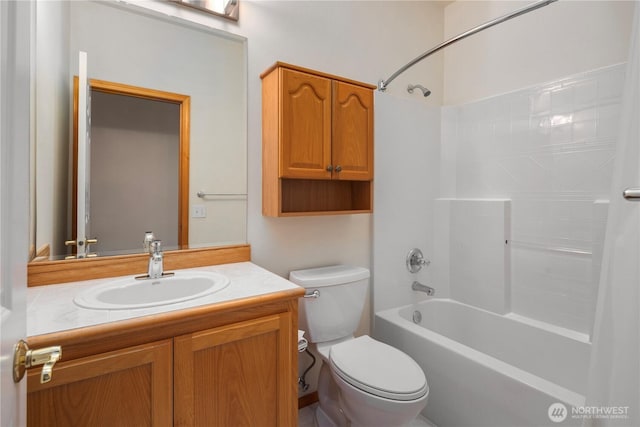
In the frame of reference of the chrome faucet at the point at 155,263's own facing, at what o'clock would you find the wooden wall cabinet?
The wooden wall cabinet is roughly at 9 o'clock from the chrome faucet.

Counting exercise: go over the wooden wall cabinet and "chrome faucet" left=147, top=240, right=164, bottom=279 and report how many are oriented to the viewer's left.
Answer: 0

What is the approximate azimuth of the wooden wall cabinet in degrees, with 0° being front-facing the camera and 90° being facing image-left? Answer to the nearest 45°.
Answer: approximately 315°

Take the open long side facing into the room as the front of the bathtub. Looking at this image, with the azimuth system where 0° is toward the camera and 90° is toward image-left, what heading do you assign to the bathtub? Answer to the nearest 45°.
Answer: approximately 45°

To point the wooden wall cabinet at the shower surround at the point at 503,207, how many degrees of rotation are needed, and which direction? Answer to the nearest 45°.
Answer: approximately 45° to its left

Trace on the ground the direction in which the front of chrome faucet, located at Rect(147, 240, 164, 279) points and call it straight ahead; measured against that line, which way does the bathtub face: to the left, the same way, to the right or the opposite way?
to the right

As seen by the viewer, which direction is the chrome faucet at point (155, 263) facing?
toward the camera

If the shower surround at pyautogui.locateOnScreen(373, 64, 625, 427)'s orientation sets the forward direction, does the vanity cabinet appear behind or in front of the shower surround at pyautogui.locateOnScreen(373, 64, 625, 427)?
in front

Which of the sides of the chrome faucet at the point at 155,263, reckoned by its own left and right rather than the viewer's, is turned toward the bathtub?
left

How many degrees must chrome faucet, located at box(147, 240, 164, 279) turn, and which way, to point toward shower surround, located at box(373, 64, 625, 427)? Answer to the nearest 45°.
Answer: approximately 90° to its left
